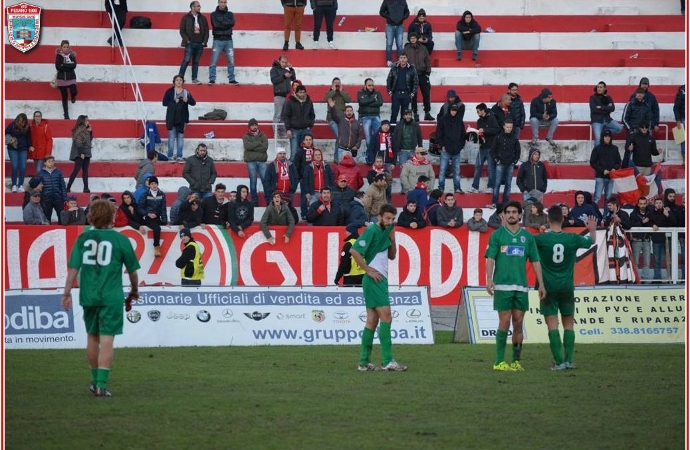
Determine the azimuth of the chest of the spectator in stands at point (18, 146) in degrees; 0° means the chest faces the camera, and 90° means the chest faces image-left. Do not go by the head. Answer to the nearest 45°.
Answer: approximately 0°

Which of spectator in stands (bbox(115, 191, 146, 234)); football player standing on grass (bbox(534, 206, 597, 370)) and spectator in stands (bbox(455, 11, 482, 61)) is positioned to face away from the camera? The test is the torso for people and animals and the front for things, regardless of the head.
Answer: the football player standing on grass

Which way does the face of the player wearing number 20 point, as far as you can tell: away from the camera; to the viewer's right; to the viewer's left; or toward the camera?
away from the camera

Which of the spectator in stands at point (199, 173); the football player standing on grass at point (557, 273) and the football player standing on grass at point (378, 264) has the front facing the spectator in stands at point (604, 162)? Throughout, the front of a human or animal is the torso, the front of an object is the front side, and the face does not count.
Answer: the football player standing on grass at point (557, 273)

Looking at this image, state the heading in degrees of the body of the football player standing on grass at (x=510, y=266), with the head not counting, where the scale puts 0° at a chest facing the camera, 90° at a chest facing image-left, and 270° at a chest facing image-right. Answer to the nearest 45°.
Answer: approximately 0°

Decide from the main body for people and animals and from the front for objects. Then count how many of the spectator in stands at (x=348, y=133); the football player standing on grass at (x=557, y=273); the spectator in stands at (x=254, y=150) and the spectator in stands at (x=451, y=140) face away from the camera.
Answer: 1
